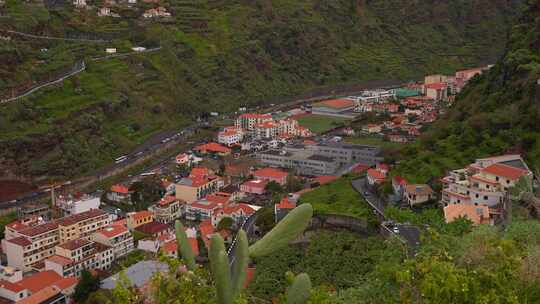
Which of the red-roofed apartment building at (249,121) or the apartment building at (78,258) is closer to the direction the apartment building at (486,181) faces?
the apartment building at (78,258)

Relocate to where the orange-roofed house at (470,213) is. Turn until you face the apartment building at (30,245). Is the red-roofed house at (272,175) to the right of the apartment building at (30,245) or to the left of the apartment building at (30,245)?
right

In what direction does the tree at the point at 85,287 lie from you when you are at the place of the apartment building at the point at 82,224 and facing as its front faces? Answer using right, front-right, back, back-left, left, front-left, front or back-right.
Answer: front-right

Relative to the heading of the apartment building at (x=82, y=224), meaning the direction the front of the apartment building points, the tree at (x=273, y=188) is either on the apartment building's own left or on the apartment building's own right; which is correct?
on the apartment building's own left

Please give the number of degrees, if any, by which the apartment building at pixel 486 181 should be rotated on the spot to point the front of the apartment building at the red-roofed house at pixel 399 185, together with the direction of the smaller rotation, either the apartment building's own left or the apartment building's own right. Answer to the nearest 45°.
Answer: approximately 90° to the apartment building's own right

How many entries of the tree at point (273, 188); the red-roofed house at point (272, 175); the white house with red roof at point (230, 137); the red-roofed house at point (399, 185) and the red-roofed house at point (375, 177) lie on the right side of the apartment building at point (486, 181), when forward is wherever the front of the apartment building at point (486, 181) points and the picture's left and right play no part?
5

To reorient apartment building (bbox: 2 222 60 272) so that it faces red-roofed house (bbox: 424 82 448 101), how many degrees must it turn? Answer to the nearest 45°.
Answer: approximately 90° to its left

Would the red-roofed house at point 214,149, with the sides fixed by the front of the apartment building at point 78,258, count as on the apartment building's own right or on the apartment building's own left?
on the apartment building's own left

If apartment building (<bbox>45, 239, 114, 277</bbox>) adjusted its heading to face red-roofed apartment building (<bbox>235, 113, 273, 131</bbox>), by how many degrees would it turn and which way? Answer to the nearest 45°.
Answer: approximately 90° to its left

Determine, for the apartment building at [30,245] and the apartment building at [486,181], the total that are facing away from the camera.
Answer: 0

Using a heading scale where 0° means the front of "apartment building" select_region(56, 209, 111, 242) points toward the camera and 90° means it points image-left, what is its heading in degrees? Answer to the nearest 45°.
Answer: approximately 315°

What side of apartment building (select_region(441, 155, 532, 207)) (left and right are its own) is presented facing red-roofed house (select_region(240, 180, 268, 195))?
right

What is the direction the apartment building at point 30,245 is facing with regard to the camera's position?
facing the viewer and to the right of the viewer

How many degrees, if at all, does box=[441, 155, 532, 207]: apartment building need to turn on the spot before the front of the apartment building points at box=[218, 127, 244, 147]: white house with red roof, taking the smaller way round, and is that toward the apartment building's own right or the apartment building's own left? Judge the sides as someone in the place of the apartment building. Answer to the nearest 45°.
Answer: approximately 90° to the apartment building's own right
